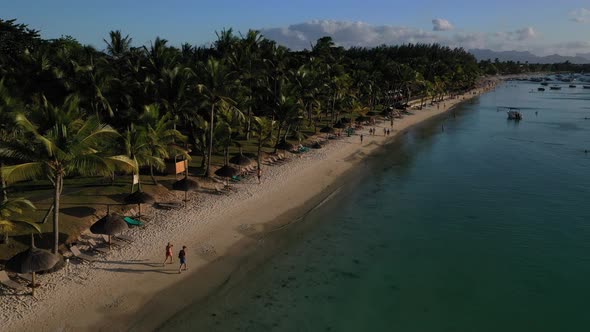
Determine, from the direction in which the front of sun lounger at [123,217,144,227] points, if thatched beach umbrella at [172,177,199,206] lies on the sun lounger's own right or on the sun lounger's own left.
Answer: on the sun lounger's own left

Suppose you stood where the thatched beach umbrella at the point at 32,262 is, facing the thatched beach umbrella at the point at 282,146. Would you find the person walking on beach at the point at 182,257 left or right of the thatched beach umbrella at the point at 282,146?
right

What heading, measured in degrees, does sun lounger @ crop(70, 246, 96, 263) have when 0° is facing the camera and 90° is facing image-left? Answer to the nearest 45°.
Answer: approximately 315°

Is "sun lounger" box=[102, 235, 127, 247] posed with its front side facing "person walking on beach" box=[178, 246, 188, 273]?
yes
